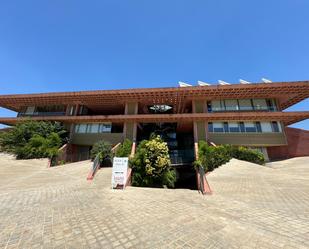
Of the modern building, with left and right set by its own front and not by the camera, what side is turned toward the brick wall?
left

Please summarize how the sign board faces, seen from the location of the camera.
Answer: facing the viewer

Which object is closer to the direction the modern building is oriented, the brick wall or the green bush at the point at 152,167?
the green bush

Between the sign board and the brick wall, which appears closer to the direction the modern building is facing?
the sign board

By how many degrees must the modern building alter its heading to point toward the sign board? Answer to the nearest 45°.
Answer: approximately 45° to its right

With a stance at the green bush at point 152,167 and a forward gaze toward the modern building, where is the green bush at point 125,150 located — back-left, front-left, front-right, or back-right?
front-left

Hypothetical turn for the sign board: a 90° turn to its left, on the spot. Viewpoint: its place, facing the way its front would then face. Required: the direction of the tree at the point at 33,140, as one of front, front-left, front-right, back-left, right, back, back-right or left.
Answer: back-left

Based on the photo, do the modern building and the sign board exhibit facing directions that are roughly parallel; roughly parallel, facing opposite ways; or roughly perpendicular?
roughly parallel

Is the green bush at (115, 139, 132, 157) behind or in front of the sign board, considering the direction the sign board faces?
behind

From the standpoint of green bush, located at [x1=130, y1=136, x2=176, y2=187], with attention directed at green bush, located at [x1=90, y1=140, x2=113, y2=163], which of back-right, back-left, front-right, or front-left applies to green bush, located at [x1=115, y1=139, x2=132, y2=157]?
front-right

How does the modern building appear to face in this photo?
toward the camera

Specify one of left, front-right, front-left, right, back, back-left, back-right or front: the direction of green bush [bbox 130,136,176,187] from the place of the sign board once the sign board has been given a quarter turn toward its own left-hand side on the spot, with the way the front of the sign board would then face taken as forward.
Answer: front-left

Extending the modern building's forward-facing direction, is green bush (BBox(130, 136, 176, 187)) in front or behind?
in front

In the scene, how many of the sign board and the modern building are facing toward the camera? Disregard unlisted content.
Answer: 2

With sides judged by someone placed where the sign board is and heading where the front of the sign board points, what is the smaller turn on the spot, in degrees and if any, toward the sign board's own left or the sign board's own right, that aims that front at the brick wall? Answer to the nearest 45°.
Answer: approximately 90° to the sign board's own left
